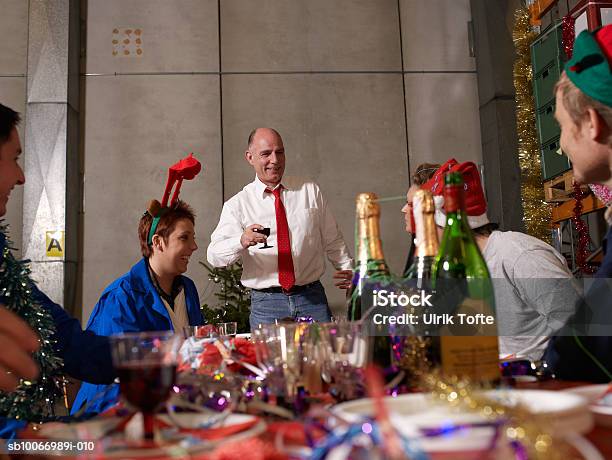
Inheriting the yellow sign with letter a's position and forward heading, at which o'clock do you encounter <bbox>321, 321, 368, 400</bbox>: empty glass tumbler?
The empty glass tumbler is roughly at 12 o'clock from the yellow sign with letter a.

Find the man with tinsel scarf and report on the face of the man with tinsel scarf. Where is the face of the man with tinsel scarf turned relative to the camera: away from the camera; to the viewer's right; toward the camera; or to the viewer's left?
to the viewer's right

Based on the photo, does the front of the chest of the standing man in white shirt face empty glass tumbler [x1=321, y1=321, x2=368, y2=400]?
yes

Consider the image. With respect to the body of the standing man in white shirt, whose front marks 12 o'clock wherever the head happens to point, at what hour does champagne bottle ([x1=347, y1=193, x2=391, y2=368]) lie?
The champagne bottle is roughly at 12 o'clock from the standing man in white shirt.

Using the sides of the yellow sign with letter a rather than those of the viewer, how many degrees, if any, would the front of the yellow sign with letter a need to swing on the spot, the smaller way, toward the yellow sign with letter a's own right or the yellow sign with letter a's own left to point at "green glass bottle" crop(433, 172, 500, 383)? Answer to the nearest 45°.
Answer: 0° — it already faces it

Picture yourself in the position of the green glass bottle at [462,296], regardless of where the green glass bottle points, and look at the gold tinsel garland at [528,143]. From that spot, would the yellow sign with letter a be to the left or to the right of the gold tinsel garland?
left

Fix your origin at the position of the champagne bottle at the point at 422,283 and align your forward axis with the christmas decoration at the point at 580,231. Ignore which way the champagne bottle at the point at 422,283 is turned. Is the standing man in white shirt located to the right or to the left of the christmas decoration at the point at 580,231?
left

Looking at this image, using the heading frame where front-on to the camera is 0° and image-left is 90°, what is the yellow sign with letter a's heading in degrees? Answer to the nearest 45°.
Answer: approximately 0°

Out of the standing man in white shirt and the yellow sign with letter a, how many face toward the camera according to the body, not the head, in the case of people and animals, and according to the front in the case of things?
2

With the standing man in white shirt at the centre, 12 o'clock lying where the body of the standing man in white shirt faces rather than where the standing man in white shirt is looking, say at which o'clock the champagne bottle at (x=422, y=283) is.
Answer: The champagne bottle is roughly at 12 o'clock from the standing man in white shirt.
